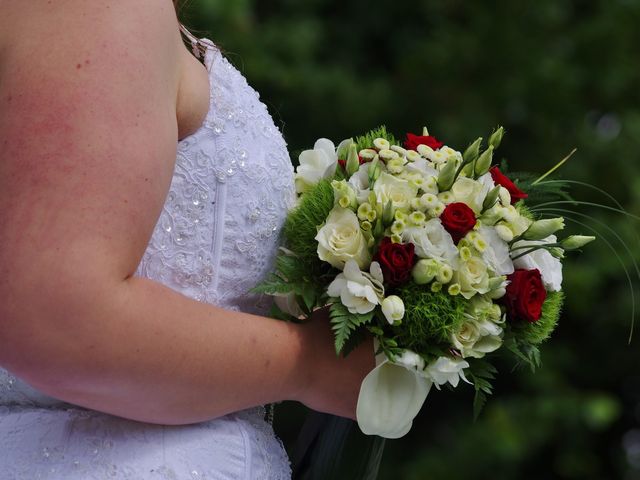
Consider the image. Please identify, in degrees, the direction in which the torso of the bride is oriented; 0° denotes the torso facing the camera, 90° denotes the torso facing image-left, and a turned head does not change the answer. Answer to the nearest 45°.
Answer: approximately 270°
